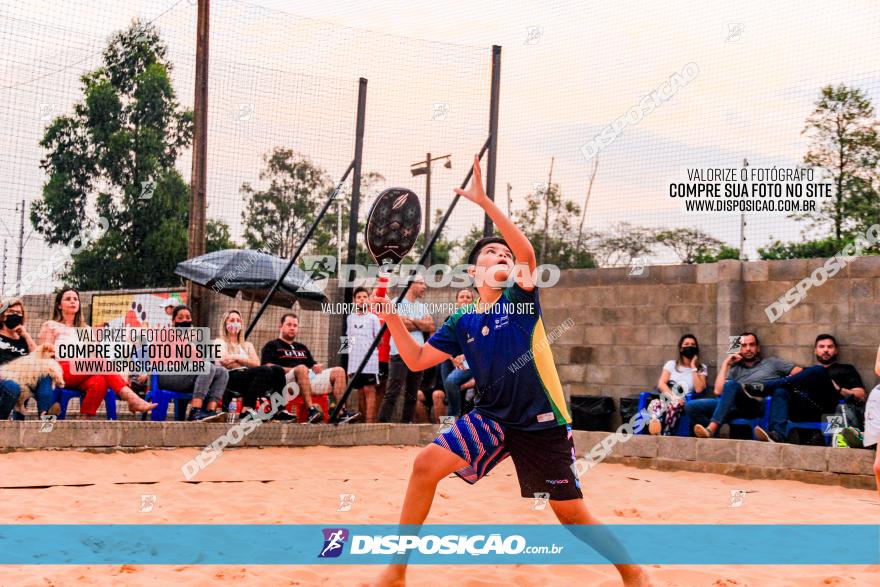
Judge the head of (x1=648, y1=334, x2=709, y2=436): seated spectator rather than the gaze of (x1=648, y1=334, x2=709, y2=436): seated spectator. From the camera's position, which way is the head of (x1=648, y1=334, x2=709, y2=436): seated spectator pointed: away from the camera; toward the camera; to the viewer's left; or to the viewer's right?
toward the camera

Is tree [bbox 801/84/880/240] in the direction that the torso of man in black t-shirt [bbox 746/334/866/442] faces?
no

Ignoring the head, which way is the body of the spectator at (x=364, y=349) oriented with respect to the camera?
toward the camera

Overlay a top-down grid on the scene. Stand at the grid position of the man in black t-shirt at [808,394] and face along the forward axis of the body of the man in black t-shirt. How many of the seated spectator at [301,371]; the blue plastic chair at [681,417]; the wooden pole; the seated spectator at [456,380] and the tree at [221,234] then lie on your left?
0

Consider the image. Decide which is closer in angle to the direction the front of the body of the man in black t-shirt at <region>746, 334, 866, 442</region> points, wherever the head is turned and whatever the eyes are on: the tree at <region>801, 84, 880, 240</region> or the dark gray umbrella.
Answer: the dark gray umbrella

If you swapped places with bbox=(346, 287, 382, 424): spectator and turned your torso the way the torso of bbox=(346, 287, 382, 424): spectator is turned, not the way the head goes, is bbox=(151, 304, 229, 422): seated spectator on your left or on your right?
on your right

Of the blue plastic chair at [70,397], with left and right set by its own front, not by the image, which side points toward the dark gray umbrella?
left

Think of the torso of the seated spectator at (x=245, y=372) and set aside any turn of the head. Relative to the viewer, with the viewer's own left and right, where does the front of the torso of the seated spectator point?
facing the viewer and to the right of the viewer

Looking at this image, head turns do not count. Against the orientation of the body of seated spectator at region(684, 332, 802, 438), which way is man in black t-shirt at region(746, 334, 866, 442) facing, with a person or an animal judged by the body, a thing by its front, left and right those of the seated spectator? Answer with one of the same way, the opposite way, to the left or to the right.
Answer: the same way

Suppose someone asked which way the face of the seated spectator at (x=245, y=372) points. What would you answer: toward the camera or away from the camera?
toward the camera

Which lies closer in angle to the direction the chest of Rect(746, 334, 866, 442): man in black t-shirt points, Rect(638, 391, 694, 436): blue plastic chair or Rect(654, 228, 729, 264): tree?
the blue plastic chair

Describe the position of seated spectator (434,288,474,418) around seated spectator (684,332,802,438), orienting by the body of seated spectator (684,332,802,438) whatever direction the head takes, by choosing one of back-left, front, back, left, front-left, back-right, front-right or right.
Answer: front-right

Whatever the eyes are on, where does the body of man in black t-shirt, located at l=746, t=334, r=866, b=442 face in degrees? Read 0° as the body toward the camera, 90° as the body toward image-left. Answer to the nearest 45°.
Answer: approximately 45°

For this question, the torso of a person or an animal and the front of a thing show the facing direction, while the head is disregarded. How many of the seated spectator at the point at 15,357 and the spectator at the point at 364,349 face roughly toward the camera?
2

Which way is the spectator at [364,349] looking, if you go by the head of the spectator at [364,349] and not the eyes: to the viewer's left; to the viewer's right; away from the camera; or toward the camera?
toward the camera
